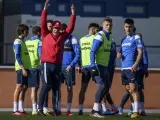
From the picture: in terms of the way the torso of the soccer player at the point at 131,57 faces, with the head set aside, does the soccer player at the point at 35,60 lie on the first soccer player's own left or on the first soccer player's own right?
on the first soccer player's own right

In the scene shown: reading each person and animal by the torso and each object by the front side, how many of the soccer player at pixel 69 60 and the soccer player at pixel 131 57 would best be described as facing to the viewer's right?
0

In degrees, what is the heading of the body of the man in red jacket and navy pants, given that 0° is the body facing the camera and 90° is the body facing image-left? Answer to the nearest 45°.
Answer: approximately 315°

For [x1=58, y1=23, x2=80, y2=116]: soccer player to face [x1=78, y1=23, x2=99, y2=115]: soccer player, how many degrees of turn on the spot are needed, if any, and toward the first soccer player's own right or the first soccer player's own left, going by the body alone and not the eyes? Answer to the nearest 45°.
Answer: approximately 135° to the first soccer player's own left

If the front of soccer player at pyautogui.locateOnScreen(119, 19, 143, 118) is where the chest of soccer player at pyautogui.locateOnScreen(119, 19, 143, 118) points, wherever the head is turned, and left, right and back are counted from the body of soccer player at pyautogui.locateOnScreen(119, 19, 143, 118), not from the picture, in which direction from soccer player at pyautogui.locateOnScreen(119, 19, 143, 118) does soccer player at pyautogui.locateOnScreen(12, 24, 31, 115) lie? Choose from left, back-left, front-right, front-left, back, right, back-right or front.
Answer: front-right
